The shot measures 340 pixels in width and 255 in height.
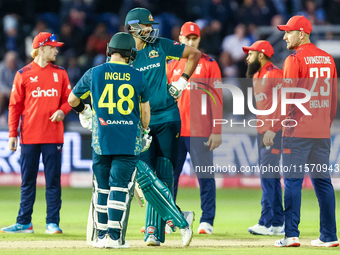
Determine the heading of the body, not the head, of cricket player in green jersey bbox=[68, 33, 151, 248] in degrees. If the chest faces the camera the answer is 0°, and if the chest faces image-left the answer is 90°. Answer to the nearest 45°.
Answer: approximately 180°

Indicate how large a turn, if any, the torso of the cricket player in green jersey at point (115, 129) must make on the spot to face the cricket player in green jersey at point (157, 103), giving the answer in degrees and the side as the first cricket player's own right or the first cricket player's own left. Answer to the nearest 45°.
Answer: approximately 45° to the first cricket player's own right
